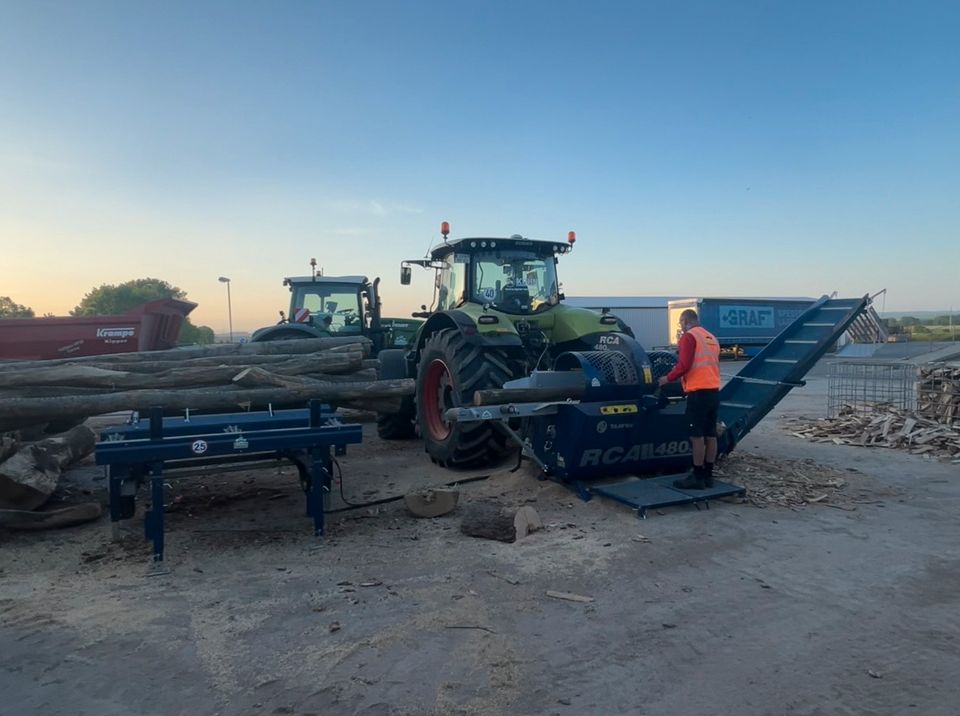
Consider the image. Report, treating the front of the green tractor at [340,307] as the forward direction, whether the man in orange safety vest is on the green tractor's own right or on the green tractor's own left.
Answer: on the green tractor's own right

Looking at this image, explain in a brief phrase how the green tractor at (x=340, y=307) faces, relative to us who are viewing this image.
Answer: facing to the right of the viewer

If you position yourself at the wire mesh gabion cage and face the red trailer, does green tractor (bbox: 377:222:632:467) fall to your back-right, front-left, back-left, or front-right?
front-left

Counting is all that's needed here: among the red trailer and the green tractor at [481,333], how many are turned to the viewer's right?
1

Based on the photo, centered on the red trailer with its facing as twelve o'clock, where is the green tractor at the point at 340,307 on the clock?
The green tractor is roughly at 1 o'clock from the red trailer.

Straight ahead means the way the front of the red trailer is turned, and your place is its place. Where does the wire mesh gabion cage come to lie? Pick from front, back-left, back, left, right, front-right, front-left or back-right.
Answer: front-right

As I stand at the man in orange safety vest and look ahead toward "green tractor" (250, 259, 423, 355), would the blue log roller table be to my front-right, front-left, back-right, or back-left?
front-left

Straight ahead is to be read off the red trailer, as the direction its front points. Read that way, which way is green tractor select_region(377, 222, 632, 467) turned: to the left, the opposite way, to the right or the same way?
to the left

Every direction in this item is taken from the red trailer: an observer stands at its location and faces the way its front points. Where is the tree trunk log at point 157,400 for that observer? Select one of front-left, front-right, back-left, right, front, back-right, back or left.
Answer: right

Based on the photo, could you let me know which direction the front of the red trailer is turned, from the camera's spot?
facing to the right of the viewer

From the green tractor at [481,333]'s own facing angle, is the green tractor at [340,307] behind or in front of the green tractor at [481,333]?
in front

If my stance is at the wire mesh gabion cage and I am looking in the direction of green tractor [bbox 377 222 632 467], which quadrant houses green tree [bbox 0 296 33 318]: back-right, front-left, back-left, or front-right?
front-right

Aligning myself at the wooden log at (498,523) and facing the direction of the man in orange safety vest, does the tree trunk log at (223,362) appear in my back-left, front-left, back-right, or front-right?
back-left
